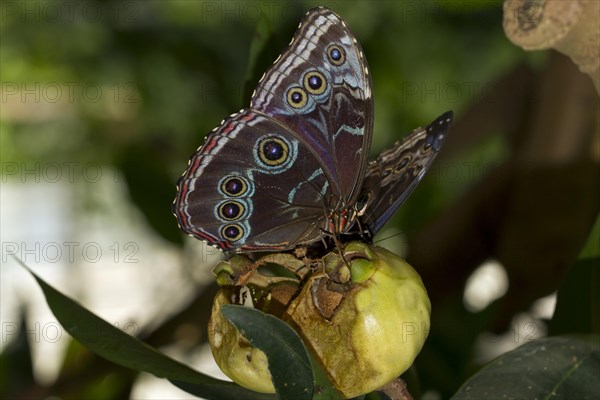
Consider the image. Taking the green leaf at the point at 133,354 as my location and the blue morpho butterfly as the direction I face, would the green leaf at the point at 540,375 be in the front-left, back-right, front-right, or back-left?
front-right

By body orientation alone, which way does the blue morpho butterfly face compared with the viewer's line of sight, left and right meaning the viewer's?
facing the viewer and to the right of the viewer
